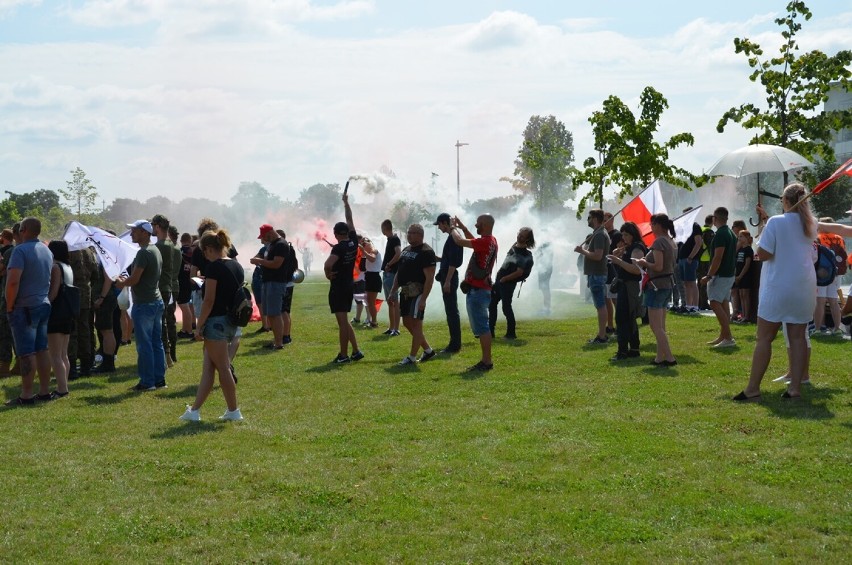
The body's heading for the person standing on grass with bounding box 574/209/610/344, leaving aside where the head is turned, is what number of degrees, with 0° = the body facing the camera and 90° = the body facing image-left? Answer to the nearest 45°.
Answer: approximately 90°

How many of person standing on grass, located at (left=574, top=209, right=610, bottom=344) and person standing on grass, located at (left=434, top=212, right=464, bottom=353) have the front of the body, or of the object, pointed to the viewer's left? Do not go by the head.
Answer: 2

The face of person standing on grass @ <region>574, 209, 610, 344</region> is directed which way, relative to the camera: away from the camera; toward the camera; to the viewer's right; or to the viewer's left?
to the viewer's left

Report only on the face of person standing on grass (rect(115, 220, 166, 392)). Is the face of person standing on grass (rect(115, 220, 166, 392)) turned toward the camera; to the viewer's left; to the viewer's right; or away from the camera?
to the viewer's left

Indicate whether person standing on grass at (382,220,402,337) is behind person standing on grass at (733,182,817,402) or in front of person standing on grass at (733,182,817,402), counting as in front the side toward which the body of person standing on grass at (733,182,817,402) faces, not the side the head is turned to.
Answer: in front

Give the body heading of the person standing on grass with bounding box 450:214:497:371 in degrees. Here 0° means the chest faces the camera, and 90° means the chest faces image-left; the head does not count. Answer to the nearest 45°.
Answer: approximately 90°

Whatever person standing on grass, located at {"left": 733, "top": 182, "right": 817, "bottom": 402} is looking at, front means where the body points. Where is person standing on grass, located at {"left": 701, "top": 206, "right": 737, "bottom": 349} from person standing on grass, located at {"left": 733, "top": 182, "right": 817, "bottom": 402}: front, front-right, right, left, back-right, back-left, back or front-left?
front-right

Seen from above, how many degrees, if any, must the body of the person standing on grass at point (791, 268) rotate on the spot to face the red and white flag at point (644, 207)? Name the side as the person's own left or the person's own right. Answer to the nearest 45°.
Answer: approximately 45° to the person's own right
